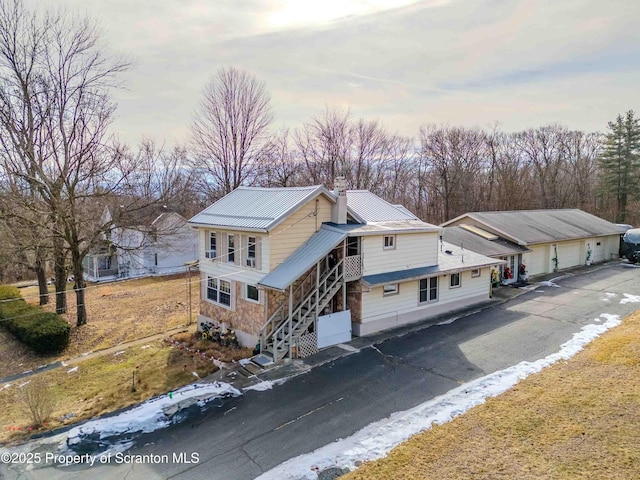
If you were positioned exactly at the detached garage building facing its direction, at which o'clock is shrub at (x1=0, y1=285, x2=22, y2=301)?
The shrub is roughly at 3 o'clock from the detached garage building.

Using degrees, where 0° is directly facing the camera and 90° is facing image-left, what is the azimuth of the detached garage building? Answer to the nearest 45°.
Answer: approximately 315°

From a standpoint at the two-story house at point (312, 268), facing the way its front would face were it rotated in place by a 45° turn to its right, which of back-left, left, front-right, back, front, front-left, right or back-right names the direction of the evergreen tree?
back-right

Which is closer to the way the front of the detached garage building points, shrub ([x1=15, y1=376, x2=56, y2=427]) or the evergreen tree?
the shrub

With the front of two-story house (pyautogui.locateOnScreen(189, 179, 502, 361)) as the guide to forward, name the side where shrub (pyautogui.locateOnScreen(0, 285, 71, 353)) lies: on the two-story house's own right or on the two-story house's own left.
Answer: on the two-story house's own right

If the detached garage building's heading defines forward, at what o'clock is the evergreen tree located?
The evergreen tree is roughly at 8 o'clock from the detached garage building.
